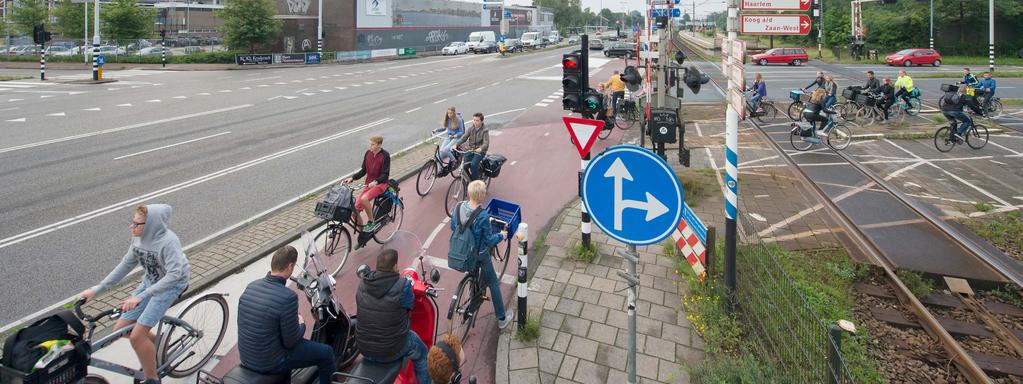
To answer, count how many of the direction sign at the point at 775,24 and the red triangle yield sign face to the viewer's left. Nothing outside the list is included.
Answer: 0

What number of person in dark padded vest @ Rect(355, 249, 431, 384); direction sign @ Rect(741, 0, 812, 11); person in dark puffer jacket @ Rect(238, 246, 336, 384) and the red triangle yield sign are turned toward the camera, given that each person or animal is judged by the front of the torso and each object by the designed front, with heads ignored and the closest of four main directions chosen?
2

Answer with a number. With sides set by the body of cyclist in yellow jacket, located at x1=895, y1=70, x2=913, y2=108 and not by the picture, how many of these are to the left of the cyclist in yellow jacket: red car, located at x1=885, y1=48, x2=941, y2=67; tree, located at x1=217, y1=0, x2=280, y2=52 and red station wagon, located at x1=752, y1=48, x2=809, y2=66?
0

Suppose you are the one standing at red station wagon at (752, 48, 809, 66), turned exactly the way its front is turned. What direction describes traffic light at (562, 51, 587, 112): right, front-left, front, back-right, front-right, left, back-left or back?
left

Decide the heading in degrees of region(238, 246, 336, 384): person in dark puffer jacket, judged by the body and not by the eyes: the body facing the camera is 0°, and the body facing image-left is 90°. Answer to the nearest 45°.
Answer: approximately 225°

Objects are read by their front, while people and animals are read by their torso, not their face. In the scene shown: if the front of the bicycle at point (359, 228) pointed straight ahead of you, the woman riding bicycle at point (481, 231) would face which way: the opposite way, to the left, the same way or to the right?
the opposite way

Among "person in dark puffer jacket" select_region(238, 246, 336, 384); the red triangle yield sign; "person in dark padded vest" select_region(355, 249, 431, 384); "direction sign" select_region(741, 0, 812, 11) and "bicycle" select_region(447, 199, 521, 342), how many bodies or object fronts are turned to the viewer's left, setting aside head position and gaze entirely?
0

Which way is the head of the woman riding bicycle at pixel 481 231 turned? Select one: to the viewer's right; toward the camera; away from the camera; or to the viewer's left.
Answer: away from the camera

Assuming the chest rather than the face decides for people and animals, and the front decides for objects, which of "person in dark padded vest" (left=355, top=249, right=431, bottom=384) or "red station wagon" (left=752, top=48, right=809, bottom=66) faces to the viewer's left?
the red station wagon

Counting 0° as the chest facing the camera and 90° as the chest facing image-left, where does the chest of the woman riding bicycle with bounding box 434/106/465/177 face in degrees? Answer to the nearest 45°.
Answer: approximately 45°

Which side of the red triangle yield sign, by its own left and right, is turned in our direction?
front

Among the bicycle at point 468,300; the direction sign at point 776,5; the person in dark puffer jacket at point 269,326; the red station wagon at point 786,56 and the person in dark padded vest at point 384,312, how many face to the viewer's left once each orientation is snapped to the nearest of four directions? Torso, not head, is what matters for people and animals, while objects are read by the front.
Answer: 1
